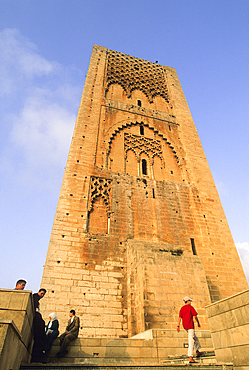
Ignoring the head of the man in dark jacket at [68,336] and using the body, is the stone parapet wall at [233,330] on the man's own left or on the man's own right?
on the man's own left

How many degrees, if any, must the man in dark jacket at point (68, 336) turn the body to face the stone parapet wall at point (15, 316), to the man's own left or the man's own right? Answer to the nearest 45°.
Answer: approximately 45° to the man's own left

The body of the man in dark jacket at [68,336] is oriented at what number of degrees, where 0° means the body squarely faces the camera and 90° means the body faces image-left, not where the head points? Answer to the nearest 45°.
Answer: approximately 45°
